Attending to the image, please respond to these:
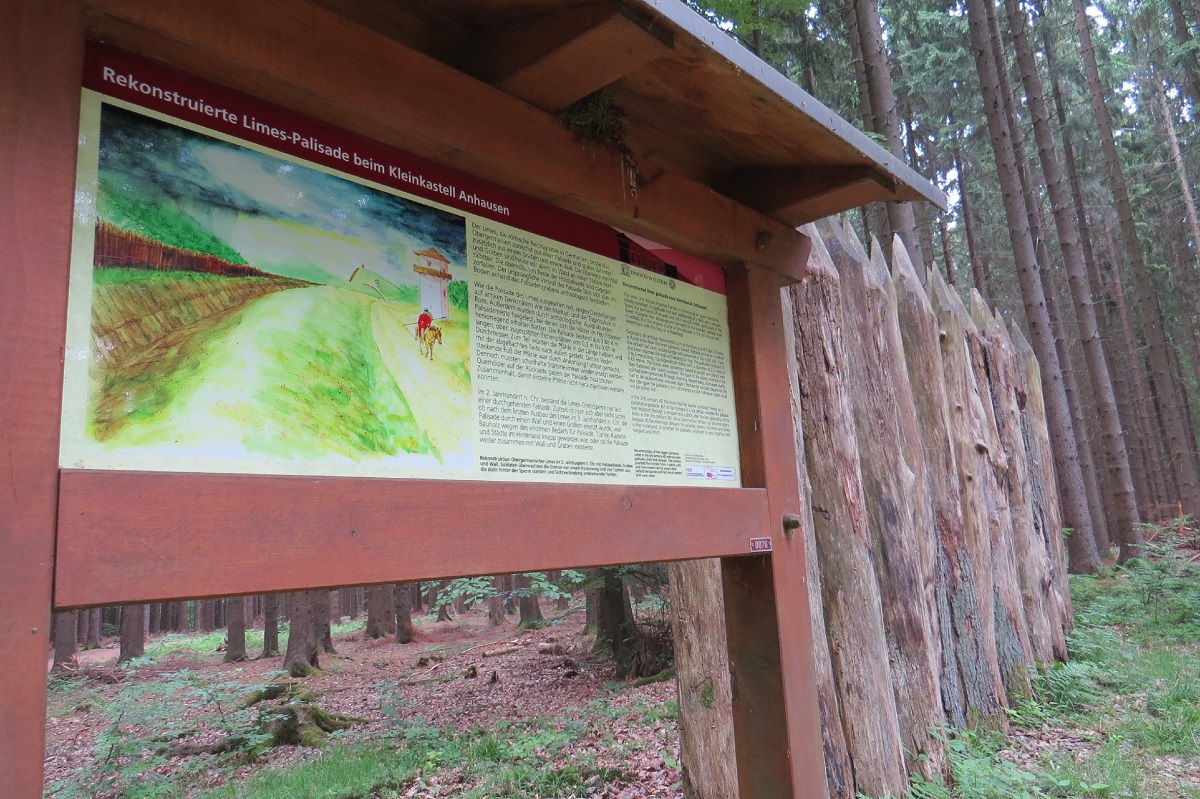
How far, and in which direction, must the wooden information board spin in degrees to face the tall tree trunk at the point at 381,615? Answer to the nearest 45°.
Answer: approximately 135° to its left

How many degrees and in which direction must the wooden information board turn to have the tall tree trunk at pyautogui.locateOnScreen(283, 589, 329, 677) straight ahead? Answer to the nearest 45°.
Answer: approximately 135° to its left

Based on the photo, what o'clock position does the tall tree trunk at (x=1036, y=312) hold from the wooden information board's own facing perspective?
The tall tree trunk is roughly at 9 o'clock from the wooden information board.

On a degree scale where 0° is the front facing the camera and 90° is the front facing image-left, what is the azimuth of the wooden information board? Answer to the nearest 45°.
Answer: approximately 315°

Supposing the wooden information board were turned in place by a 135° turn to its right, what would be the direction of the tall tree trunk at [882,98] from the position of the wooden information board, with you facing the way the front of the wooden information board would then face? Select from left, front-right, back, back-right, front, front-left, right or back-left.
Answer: back-right

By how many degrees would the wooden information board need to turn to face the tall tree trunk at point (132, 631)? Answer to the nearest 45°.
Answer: approximately 135° to its left

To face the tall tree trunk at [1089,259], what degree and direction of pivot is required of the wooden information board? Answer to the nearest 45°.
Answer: approximately 90° to its left

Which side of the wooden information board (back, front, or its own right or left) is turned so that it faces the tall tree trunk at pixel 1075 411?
left

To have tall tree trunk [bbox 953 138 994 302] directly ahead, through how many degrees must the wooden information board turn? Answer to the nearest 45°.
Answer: approximately 90° to its left

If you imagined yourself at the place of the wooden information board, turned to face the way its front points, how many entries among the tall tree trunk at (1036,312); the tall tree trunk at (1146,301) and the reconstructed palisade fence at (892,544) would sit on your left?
3

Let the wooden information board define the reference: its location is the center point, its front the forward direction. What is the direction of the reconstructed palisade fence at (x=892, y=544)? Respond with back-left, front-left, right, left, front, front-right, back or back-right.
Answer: left

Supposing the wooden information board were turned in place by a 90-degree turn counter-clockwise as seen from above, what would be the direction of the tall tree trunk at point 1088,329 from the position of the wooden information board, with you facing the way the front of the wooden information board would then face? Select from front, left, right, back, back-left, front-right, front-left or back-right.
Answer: front

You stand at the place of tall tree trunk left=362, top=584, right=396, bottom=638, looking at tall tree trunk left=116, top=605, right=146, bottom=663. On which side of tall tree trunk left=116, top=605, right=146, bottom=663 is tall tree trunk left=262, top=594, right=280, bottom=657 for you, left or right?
left
